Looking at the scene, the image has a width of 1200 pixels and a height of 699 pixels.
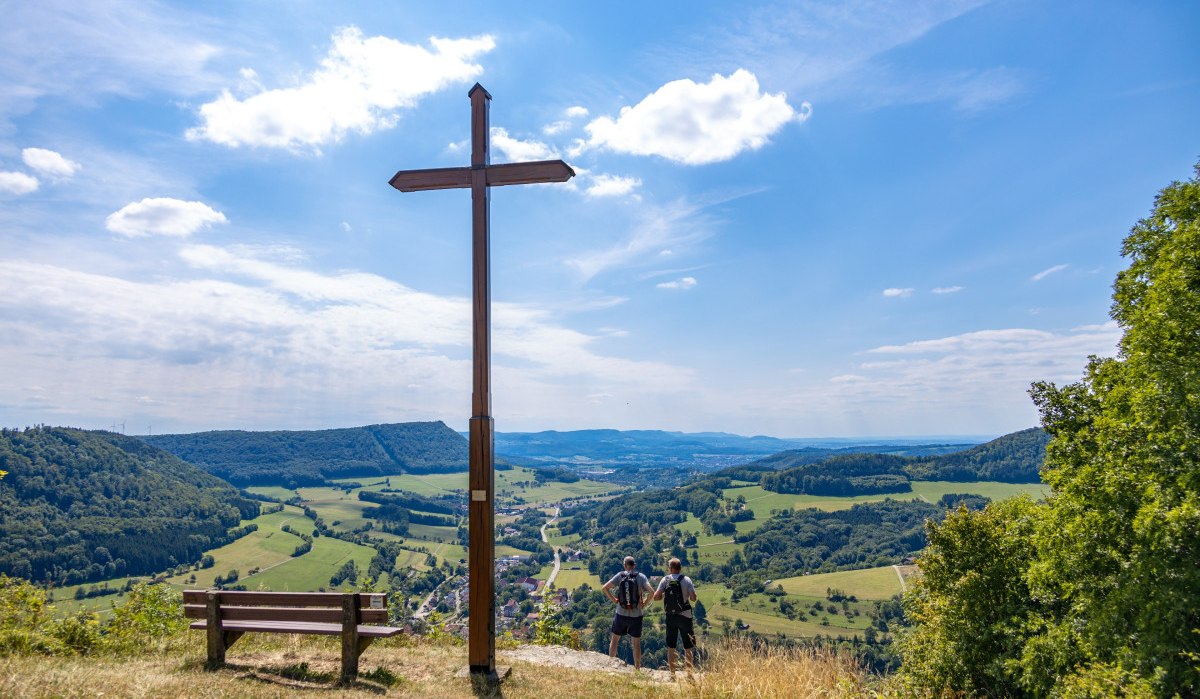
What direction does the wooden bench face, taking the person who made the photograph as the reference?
facing away from the viewer and to the right of the viewer

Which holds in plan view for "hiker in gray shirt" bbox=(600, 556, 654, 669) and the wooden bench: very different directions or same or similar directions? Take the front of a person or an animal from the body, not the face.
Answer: same or similar directions

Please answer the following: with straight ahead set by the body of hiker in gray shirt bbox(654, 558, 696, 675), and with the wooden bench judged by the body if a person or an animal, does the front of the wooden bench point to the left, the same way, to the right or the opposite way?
the same way

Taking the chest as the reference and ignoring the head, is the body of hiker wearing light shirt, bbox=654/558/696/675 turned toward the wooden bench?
no

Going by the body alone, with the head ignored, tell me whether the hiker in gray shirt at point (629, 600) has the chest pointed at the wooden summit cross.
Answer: no

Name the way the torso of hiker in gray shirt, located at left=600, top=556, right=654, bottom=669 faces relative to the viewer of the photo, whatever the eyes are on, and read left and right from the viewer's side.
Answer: facing away from the viewer

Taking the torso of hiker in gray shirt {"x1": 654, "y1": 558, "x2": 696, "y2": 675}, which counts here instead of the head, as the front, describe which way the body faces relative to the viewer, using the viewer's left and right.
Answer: facing away from the viewer

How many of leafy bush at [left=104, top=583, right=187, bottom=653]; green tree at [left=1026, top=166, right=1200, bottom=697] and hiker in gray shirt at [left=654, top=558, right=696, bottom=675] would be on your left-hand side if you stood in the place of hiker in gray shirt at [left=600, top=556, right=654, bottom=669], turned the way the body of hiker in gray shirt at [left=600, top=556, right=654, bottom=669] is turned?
1

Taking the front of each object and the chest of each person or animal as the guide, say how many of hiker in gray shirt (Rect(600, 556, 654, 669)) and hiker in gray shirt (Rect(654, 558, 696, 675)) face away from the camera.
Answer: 2

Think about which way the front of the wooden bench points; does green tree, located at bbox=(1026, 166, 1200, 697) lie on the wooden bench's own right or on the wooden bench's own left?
on the wooden bench's own right

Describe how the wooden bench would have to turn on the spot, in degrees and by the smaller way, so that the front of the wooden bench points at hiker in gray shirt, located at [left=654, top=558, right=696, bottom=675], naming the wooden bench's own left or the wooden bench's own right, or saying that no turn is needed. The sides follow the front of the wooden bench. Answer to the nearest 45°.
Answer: approximately 45° to the wooden bench's own right

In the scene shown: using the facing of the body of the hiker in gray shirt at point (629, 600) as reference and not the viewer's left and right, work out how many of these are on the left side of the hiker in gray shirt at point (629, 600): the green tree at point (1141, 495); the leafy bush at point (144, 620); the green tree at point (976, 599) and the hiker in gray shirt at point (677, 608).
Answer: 1

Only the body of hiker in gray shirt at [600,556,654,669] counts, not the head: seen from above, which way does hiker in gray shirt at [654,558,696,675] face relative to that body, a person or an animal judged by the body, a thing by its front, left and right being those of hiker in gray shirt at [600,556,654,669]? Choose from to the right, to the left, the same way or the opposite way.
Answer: the same way

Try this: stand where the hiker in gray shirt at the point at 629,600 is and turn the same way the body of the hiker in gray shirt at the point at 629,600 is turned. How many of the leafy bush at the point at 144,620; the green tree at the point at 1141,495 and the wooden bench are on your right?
1

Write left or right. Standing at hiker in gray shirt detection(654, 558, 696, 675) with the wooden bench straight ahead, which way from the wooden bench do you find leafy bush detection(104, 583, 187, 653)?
right
